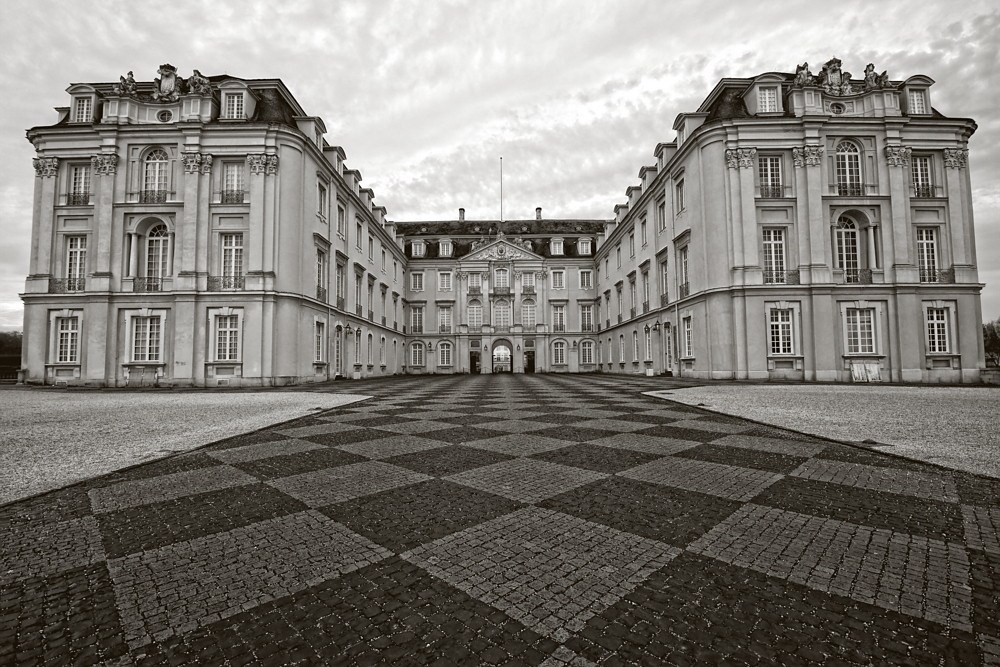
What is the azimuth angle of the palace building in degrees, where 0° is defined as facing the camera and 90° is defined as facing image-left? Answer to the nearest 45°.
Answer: approximately 0°
